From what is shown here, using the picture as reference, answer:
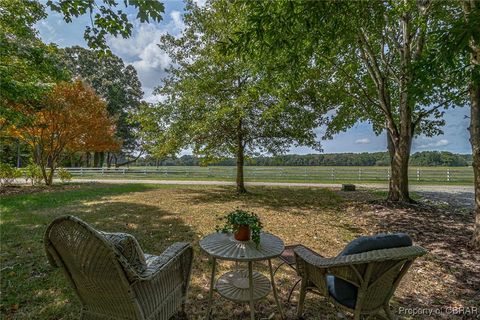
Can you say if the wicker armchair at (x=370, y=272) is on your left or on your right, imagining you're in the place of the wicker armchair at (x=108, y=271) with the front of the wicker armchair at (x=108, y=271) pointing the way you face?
on your right

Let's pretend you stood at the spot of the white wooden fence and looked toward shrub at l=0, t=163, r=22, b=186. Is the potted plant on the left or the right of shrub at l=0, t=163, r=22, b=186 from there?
left

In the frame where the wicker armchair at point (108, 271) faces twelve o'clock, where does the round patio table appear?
The round patio table is roughly at 1 o'clock from the wicker armchair.

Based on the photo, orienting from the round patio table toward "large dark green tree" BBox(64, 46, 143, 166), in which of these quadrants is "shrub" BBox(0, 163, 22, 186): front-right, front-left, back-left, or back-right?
front-left

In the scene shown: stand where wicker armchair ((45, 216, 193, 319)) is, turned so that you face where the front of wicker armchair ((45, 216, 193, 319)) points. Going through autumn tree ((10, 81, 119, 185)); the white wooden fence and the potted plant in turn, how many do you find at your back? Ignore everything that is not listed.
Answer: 0

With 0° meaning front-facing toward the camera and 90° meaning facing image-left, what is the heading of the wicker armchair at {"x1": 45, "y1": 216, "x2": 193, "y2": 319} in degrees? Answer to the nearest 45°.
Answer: approximately 225°

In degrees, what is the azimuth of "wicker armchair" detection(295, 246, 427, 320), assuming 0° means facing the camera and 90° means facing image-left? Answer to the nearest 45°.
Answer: approximately 135°

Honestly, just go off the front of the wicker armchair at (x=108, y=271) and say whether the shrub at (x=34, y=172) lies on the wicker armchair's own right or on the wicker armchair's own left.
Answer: on the wicker armchair's own left

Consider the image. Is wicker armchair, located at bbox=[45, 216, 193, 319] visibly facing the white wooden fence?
yes

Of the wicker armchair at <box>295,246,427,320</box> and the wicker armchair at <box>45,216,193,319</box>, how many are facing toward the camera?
0

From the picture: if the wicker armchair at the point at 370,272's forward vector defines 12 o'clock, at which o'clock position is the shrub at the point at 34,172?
The shrub is roughly at 11 o'clock from the wicker armchair.

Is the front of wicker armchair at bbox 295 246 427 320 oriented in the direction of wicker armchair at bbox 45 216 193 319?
no

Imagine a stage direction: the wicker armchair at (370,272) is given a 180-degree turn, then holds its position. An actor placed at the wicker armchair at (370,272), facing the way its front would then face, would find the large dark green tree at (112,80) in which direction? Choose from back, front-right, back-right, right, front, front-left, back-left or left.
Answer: back

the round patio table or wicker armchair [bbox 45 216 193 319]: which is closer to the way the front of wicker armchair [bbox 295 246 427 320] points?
the round patio table

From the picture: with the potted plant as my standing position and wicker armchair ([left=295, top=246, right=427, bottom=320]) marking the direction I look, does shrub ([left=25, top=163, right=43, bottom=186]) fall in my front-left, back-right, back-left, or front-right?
back-left
